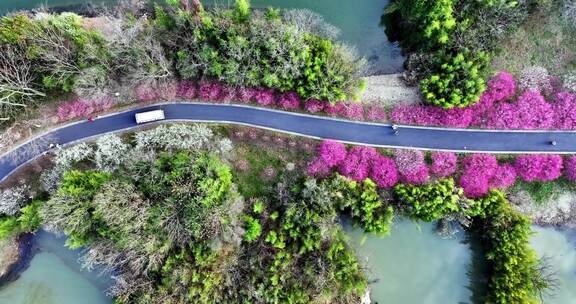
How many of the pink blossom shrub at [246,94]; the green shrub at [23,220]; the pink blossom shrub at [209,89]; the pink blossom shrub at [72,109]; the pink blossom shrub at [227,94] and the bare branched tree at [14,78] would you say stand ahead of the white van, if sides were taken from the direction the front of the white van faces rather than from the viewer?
3
